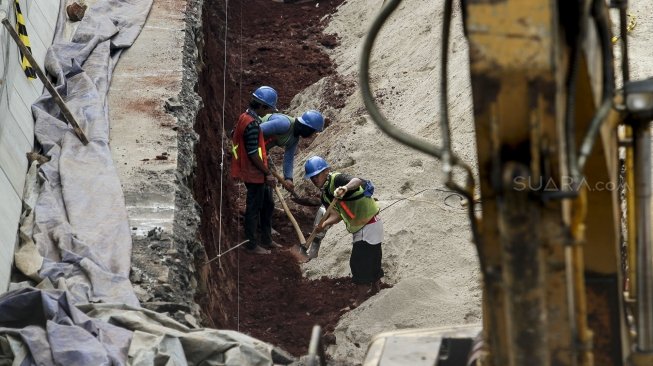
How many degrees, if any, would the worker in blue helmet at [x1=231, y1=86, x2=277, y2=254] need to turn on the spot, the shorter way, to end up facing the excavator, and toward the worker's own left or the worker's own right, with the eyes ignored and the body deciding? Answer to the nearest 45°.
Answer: approximately 90° to the worker's own right

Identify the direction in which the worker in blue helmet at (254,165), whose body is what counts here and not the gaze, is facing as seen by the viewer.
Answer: to the viewer's right

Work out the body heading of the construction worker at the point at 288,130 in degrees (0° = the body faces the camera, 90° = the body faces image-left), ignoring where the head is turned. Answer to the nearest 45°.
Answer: approximately 270°

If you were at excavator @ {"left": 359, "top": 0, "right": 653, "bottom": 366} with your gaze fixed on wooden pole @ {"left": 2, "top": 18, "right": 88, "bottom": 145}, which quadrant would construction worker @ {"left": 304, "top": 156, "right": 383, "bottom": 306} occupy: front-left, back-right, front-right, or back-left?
front-right

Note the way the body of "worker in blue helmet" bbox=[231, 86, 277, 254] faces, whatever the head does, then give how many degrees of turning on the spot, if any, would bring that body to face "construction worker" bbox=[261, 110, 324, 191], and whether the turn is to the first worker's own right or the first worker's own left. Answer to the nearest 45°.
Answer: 0° — they already face them

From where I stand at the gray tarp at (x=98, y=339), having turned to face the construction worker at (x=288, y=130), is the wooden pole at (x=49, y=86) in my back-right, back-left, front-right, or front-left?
front-left

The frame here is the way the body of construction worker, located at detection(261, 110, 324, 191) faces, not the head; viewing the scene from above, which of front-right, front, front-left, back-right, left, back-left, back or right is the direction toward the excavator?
right

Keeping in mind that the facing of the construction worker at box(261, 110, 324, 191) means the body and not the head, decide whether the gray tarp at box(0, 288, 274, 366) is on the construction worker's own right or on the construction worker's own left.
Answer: on the construction worker's own right

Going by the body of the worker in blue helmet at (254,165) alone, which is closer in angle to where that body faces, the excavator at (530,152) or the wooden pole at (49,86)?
the excavator

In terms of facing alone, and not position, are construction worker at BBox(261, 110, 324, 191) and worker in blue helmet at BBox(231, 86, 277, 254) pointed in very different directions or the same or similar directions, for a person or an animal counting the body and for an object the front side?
same or similar directions
